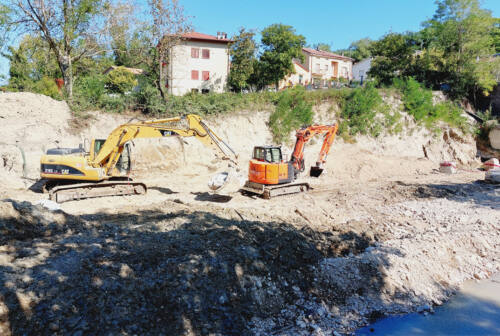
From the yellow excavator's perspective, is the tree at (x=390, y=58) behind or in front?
in front

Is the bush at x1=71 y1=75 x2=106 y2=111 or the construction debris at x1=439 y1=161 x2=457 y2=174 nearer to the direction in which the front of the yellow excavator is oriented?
the construction debris

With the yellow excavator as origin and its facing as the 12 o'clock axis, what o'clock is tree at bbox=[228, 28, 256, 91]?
The tree is roughly at 10 o'clock from the yellow excavator.

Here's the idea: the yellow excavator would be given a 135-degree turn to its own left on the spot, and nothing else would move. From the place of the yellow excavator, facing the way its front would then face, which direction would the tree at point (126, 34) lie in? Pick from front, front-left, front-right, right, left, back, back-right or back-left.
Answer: front-right

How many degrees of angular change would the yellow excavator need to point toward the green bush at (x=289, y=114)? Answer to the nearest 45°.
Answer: approximately 45° to its left

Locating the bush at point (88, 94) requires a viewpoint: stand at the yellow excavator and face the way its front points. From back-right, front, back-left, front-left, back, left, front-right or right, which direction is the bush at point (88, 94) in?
left

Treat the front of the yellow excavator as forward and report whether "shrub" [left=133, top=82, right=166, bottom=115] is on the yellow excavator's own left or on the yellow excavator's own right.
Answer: on the yellow excavator's own left

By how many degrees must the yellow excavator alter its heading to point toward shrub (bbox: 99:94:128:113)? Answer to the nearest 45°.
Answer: approximately 90° to its left

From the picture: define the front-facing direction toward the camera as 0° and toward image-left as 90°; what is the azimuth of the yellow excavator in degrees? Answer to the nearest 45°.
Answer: approximately 270°

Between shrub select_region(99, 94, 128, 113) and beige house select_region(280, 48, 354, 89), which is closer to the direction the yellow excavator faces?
the beige house

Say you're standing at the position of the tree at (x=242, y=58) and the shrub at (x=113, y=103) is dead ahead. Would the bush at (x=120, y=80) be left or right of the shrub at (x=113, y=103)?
right

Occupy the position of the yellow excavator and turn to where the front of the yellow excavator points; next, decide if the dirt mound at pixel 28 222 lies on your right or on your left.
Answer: on your right

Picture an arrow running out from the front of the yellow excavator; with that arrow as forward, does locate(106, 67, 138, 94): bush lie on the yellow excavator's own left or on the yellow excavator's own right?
on the yellow excavator's own left

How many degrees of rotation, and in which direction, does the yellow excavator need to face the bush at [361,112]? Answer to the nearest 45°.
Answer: approximately 45° to its left
